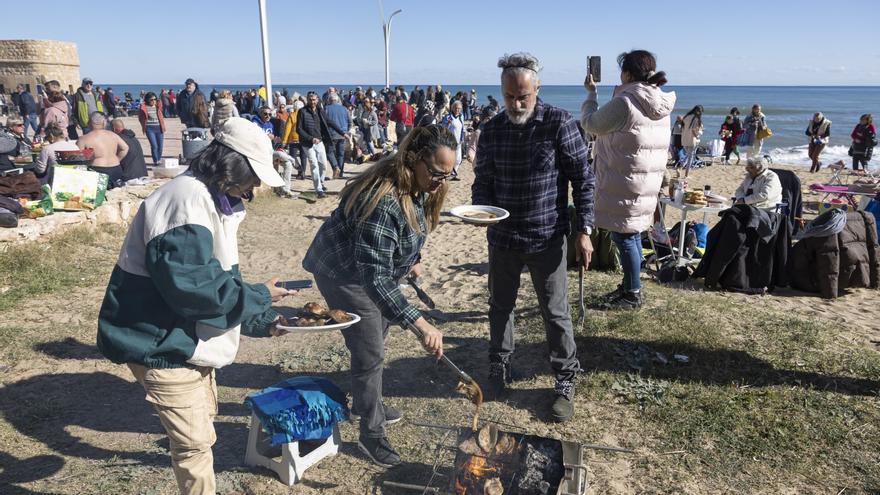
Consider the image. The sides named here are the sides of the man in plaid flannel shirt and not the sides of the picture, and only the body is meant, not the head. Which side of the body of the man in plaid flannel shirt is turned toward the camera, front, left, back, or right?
front

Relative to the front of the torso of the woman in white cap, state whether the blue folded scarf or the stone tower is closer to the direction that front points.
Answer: the blue folded scarf

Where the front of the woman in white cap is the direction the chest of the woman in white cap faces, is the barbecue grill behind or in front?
in front

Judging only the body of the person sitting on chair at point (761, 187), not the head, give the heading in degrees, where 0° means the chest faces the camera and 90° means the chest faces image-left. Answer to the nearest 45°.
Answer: approximately 45°

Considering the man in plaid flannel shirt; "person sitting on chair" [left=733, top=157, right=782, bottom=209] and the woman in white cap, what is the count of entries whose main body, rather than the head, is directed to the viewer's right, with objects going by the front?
1

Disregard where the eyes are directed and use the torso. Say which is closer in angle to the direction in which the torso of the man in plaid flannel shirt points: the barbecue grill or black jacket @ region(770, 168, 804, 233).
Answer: the barbecue grill

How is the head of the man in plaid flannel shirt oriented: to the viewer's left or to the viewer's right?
to the viewer's left

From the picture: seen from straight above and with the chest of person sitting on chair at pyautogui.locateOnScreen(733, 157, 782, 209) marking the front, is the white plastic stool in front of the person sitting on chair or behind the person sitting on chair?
in front

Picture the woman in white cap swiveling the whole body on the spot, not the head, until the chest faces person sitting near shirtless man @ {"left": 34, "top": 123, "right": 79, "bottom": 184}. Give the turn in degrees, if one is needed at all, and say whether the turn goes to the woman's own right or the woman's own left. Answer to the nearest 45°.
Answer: approximately 90° to the woman's own left

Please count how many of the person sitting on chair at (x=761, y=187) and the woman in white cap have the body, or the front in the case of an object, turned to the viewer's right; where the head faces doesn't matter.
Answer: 1

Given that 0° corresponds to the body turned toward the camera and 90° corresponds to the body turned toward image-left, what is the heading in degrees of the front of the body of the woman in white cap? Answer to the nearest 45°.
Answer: approximately 270°

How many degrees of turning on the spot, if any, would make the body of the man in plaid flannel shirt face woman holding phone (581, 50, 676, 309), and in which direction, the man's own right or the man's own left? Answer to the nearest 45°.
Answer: approximately 135° to the man's own left

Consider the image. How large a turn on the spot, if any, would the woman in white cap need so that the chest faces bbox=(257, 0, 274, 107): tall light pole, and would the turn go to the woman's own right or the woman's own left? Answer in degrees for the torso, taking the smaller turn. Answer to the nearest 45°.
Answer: approximately 90° to the woman's own left
